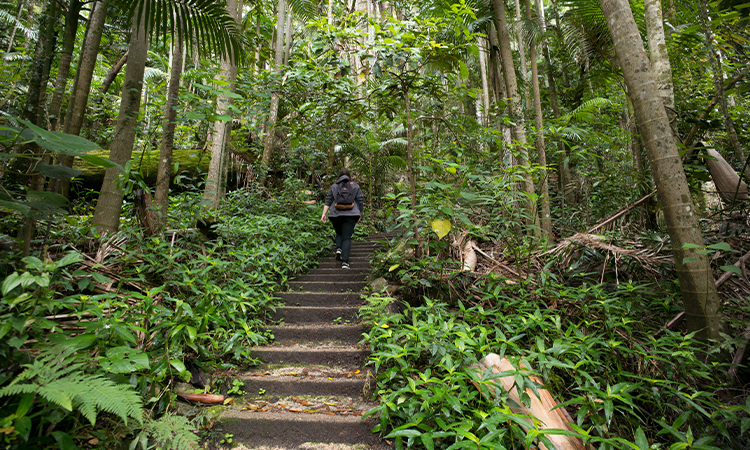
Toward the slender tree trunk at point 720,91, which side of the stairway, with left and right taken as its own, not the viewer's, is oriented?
left

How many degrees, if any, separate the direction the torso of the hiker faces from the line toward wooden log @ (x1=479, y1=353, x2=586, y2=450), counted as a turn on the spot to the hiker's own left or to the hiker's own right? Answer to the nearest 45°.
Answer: approximately 180°

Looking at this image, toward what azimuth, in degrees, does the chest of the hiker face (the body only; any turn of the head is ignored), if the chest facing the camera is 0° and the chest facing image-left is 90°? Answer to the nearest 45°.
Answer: approximately 180°

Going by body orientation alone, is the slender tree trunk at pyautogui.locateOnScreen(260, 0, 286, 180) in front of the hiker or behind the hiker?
in front
